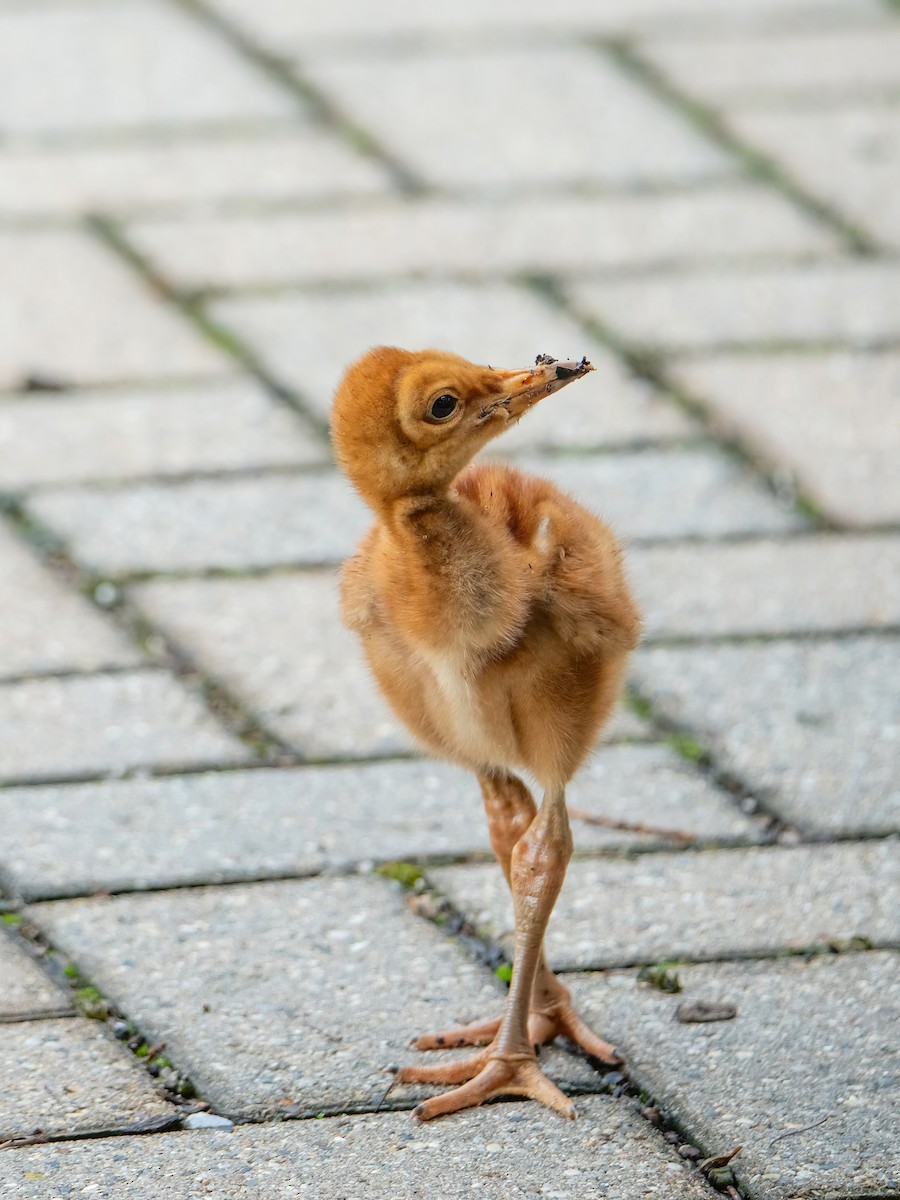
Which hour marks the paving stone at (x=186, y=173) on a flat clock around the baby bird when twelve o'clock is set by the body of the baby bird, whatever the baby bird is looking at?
The paving stone is roughly at 4 o'clock from the baby bird.

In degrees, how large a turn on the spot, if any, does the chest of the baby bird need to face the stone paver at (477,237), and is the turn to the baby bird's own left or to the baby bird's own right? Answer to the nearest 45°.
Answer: approximately 135° to the baby bird's own right

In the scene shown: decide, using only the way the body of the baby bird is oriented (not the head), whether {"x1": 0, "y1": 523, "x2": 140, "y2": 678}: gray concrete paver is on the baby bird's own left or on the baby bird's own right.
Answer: on the baby bird's own right

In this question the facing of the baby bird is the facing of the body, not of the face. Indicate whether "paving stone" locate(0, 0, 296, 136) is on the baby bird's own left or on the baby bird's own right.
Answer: on the baby bird's own right

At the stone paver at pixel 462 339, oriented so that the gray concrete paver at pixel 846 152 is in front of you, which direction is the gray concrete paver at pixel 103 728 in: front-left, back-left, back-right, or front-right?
back-right

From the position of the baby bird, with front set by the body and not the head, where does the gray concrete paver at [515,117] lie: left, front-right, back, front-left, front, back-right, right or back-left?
back-right

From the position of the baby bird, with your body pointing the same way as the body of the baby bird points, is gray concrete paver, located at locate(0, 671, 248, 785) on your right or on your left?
on your right

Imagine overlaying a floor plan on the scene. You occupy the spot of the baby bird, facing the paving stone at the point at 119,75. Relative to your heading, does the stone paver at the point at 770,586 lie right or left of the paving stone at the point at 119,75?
right

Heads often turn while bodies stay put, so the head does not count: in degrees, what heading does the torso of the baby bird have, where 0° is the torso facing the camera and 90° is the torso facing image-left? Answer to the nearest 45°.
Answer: approximately 45°
